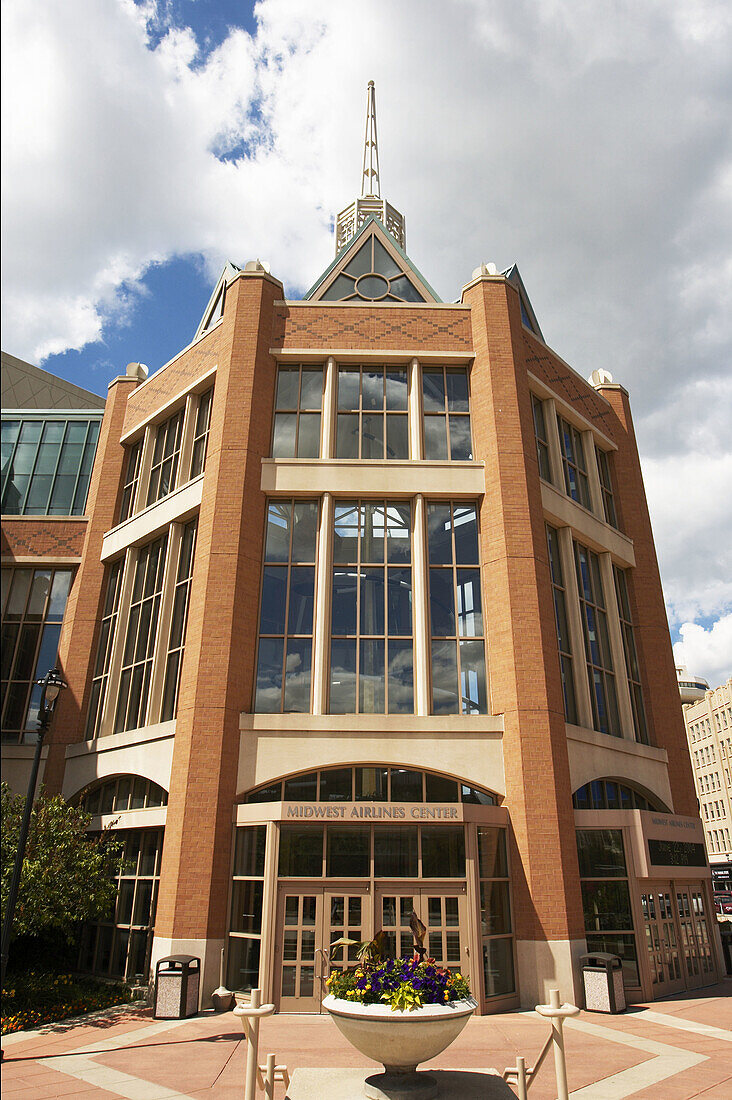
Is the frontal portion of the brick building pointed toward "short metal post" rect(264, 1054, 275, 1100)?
yes

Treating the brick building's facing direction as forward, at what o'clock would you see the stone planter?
The stone planter is roughly at 12 o'clock from the brick building.

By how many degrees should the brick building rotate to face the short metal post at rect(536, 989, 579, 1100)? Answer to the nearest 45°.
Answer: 0° — it already faces it

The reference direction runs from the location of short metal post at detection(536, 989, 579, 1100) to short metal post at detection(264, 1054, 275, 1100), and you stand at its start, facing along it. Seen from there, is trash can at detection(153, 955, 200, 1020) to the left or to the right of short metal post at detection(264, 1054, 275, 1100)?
right

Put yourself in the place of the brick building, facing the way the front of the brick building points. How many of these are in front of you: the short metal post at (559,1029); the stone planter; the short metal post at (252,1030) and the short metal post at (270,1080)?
4

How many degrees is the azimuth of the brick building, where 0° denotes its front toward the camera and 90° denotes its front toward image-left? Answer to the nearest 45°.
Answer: approximately 0°
